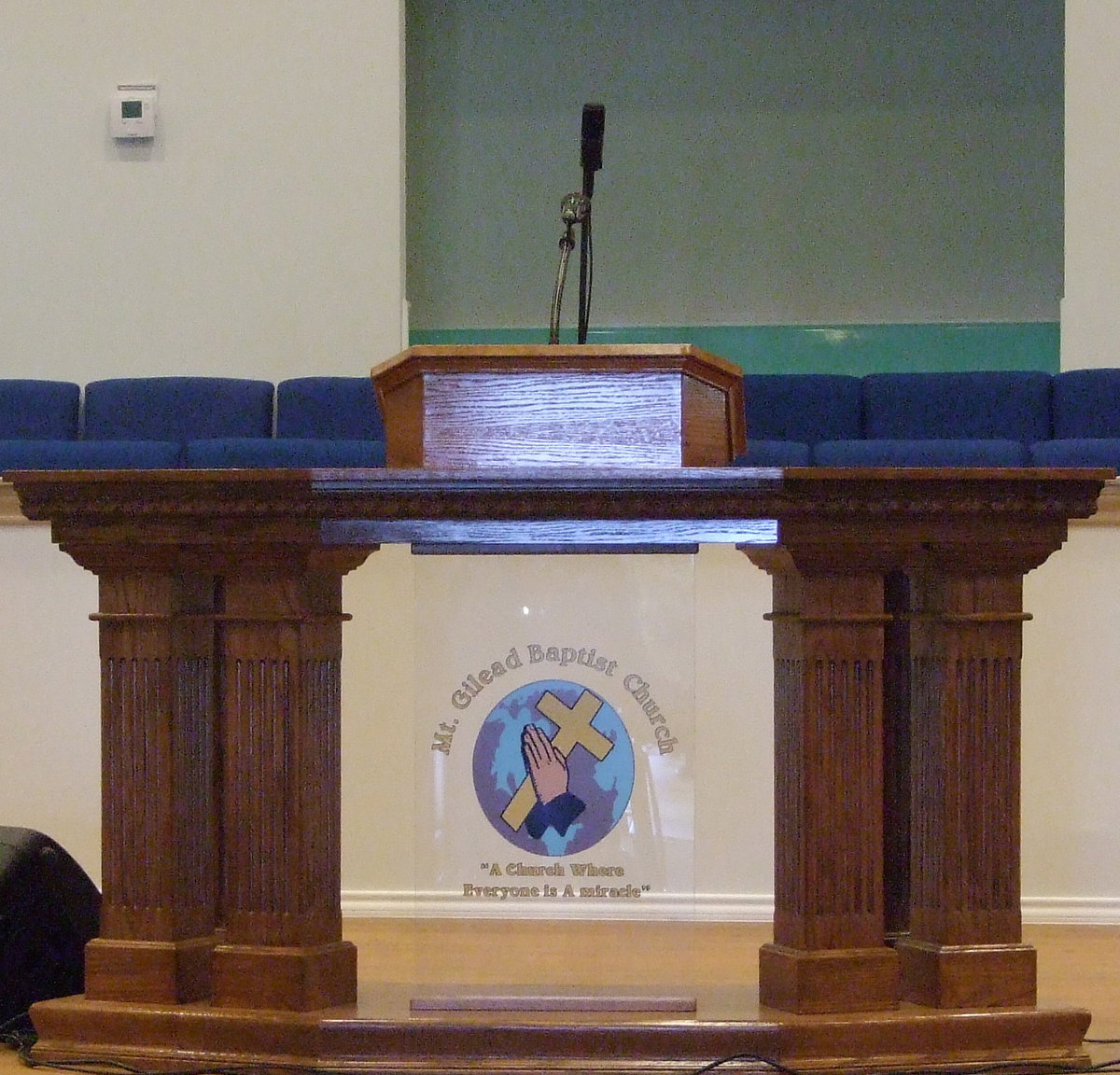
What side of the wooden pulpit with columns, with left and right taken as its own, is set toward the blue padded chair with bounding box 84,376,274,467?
back

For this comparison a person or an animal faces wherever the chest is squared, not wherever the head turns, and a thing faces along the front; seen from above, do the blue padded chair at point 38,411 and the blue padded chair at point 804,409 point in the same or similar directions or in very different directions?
same or similar directions

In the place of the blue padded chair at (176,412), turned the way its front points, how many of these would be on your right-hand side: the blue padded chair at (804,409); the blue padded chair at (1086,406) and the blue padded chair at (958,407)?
0

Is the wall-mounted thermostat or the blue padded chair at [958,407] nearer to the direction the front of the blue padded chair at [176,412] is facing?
the blue padded chair

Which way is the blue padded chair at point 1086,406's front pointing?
toward the camera

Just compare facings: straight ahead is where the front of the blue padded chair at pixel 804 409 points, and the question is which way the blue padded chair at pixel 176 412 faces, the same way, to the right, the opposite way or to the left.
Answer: the same way

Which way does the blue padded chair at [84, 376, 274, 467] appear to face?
toward the camera

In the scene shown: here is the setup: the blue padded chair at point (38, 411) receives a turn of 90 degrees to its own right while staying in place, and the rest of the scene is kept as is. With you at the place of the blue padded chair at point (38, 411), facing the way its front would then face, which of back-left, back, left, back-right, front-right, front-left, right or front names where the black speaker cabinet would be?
left

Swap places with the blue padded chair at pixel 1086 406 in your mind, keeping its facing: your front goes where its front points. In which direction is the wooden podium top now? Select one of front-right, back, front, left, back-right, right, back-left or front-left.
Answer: front

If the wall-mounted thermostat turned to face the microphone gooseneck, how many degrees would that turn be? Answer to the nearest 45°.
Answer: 0° — it already faces it

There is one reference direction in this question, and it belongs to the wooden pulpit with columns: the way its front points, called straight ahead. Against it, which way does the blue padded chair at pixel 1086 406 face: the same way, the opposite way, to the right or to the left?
the same way

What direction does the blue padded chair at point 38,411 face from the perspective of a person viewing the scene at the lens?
facing the viewer

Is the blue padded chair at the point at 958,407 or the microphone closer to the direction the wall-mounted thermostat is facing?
the microphone

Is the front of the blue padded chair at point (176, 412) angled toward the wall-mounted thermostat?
no

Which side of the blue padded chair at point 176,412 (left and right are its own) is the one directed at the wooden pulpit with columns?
front

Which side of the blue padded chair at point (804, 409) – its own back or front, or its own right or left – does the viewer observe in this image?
front
